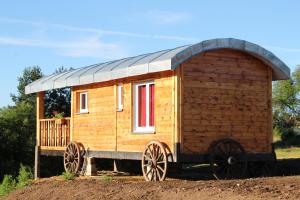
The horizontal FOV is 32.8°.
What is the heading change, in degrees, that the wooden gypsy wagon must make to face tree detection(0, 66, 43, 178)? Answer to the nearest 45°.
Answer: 0° — it already faces it

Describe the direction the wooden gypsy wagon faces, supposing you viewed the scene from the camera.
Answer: facing away from the viewer and to the left of the viewer
